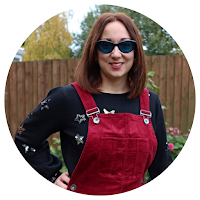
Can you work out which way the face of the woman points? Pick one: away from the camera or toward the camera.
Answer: toward the camera

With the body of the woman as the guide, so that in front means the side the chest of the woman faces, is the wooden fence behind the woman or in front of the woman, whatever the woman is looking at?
behind

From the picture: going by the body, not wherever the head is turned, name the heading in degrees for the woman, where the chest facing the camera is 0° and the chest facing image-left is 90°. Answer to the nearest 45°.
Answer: approximately 315°
